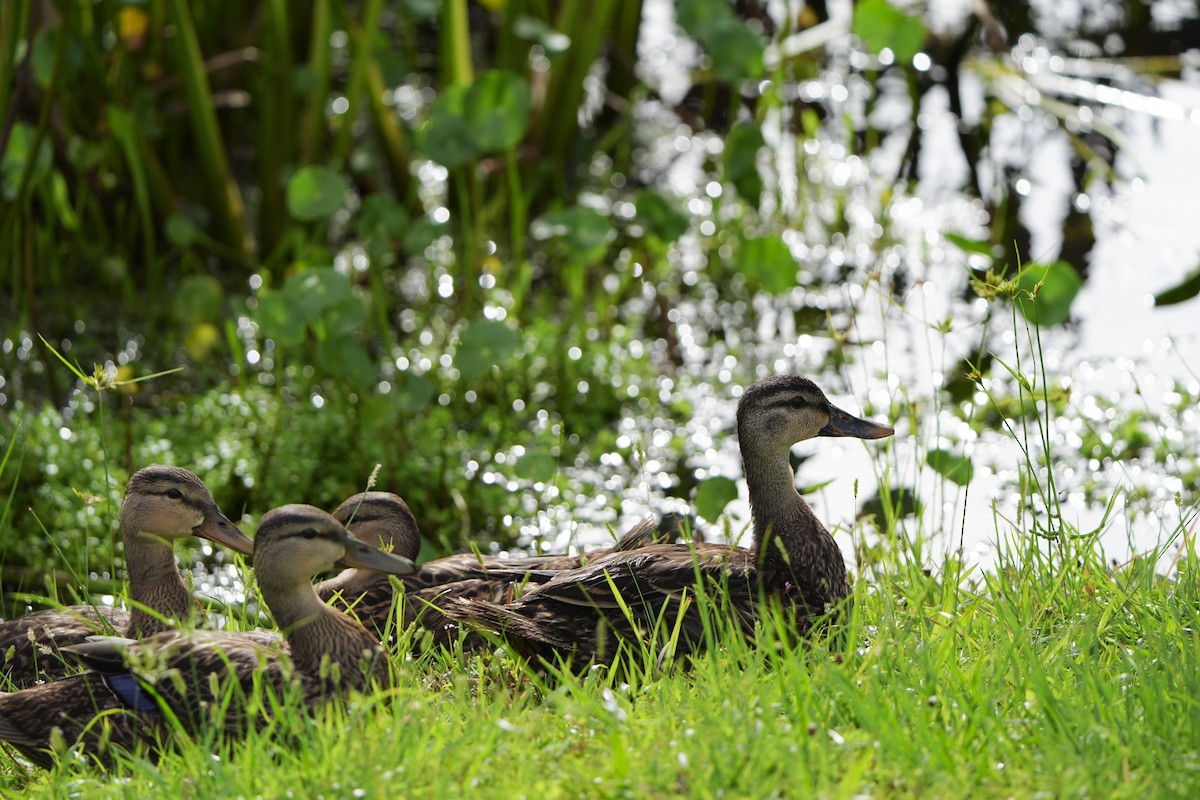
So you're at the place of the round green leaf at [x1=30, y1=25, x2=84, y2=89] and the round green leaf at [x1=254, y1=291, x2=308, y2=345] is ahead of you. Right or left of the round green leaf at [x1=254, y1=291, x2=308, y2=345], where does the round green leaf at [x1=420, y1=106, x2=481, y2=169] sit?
left

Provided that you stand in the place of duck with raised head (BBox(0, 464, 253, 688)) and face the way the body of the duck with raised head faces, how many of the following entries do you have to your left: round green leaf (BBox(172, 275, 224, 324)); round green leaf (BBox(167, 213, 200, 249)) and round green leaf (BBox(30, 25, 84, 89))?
3

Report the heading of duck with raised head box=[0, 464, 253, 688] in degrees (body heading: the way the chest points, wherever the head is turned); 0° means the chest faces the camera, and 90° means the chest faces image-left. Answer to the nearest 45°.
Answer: approximately 270°

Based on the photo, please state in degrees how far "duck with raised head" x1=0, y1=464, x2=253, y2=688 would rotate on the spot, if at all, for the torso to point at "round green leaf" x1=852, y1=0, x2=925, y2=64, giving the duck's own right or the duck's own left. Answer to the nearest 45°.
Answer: approximately 45° to the duck's own left

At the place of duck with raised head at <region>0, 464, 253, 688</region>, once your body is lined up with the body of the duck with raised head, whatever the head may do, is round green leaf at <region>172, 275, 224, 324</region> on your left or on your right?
on your left

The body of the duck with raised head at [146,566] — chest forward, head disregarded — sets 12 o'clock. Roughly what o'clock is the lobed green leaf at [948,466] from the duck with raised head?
The lobed green leaf is roughly at 12 o'clock from the duck with raised head.

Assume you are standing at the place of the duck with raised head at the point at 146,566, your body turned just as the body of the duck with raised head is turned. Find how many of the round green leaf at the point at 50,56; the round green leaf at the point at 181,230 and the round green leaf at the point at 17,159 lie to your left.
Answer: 3

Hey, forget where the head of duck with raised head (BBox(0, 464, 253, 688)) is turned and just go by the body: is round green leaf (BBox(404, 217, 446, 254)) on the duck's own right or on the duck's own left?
on the duck's own left

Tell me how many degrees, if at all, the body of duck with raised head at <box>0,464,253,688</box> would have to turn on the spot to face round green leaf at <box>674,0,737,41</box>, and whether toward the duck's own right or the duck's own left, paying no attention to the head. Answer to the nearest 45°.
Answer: approximately 45° to the duck's own left

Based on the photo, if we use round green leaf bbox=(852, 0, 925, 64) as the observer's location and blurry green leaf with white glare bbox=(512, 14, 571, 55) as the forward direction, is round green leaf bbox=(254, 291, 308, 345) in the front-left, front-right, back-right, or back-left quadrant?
front-left

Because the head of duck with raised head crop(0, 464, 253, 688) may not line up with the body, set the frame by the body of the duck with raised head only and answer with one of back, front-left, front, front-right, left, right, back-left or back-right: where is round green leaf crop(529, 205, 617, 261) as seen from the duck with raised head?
front-left

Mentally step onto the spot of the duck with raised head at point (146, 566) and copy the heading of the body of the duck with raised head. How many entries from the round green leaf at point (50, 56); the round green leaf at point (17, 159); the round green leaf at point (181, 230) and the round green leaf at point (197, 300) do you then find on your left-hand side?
4

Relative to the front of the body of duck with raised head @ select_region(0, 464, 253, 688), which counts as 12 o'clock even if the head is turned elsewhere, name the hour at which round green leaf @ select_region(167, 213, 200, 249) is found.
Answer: The round green leaf is roughly at 9 o'clock from the duck with raised head.
